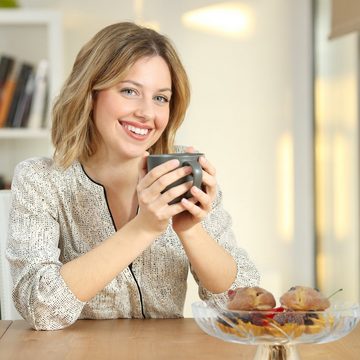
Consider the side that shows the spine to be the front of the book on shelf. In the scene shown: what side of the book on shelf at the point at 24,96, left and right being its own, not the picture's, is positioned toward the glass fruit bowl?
front

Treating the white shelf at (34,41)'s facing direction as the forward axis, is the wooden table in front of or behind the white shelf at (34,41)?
in front

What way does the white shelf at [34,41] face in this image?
toward the camera

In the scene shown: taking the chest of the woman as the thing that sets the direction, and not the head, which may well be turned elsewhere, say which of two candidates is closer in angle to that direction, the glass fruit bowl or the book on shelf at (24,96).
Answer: the glass fruit bowl

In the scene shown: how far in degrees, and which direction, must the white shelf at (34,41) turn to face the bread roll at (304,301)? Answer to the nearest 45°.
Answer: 0° — it already faces it

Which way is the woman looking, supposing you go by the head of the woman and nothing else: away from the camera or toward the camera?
toward the camera

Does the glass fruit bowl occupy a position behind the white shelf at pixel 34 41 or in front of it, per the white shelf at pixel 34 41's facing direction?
in front

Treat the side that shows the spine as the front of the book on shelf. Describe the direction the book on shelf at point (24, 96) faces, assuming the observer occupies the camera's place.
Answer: facing the viewer

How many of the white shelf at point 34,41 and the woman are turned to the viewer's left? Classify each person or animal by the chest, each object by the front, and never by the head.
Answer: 0

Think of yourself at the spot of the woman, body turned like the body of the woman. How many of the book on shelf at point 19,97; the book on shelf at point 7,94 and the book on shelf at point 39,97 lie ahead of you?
0

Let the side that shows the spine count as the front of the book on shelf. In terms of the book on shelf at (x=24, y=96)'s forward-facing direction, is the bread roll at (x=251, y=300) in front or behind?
in front
